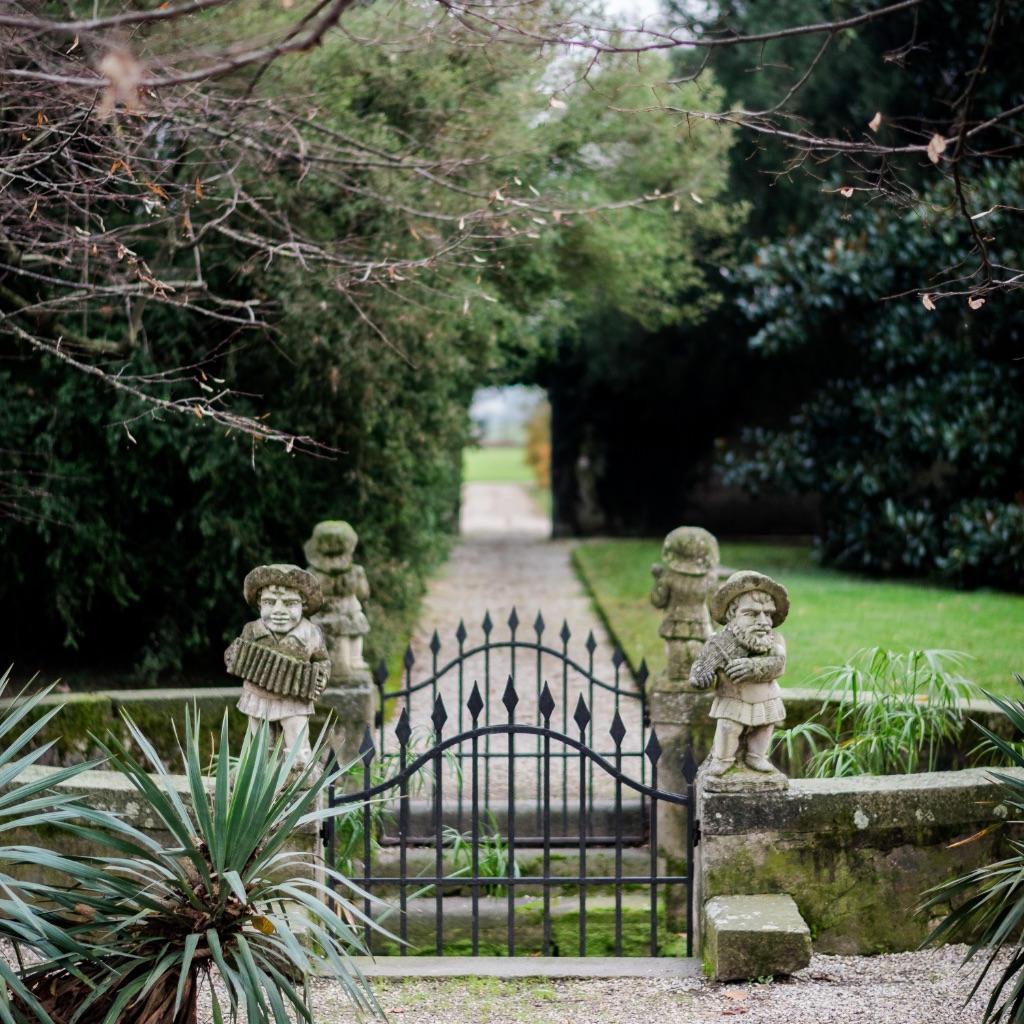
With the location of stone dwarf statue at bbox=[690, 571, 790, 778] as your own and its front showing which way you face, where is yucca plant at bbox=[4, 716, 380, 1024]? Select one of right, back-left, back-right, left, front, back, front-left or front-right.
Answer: front-right

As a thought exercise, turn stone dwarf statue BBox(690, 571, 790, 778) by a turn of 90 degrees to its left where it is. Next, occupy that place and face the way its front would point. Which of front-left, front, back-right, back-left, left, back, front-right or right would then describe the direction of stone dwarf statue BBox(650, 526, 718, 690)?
left

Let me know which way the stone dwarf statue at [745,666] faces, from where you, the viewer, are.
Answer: facing the viewer

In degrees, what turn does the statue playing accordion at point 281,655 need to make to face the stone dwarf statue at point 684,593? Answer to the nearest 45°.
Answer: approximately 135° to its left

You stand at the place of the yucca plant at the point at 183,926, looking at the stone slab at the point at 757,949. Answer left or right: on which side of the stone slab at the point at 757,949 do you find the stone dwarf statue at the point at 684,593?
left

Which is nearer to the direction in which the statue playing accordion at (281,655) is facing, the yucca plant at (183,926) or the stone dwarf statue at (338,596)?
the yucca plant

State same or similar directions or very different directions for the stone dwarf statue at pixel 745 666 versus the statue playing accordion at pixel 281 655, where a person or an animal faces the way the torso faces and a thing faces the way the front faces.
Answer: same or similar directions

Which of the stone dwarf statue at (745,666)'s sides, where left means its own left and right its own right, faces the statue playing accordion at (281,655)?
right

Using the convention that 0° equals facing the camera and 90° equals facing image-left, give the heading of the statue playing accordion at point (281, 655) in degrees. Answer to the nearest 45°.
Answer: approximately 0°

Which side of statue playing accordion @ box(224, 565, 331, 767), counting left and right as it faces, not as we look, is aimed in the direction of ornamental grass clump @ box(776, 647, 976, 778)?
left

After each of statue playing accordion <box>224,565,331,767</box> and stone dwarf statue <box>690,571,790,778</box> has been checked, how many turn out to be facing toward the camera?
2

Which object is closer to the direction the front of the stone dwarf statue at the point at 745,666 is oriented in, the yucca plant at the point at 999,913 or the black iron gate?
the yucca plant
